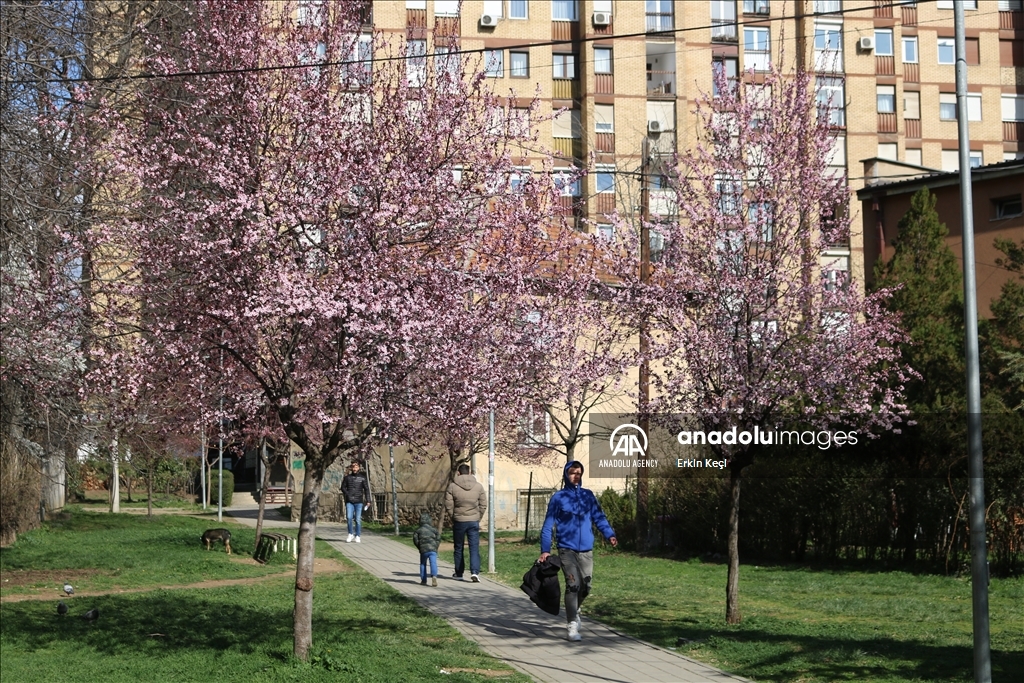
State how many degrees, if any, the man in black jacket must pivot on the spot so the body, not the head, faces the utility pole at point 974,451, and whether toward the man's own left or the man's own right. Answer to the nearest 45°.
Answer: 0° — they already face it

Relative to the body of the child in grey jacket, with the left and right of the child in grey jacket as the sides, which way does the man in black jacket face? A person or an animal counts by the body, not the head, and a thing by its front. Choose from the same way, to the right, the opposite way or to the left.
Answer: the opposite way

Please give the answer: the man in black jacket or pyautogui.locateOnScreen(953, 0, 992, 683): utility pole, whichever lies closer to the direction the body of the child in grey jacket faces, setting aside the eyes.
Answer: the man in black jacket

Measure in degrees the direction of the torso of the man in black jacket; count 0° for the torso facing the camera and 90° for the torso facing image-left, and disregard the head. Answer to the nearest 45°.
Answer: approximately 0°

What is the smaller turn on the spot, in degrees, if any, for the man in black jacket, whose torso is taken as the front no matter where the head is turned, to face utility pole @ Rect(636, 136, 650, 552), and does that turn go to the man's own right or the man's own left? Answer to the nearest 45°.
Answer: approximately 45° to the man's own left

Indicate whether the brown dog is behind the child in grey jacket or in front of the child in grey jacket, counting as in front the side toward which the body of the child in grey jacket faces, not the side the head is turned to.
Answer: in front

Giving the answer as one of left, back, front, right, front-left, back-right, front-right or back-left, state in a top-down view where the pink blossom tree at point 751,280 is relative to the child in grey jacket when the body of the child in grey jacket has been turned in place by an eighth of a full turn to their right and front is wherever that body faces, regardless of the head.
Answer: right

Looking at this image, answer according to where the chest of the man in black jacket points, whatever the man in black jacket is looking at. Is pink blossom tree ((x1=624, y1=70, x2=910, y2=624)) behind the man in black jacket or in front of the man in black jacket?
in front

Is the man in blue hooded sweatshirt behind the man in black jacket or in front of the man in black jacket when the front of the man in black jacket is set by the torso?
in front

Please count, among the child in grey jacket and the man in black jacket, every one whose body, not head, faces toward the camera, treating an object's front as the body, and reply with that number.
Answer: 1

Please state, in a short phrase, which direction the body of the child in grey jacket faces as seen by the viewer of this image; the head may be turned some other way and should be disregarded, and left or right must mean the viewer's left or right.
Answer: facing away from the viewer

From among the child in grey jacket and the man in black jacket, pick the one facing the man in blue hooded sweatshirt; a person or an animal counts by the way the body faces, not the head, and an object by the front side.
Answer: the man in black jacket
